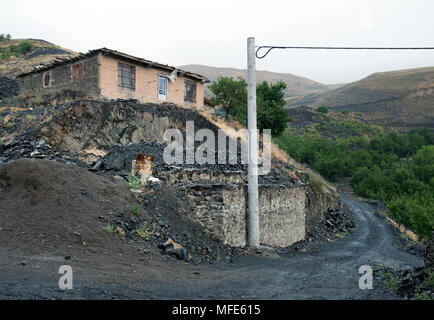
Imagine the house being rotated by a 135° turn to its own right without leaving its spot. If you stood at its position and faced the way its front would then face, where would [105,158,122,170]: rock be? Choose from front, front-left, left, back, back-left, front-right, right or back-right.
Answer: left

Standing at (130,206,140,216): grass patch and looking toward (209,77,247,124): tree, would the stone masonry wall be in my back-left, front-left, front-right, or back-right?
front-right

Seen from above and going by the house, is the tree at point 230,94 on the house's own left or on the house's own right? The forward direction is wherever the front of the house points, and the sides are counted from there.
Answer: on the house's own left

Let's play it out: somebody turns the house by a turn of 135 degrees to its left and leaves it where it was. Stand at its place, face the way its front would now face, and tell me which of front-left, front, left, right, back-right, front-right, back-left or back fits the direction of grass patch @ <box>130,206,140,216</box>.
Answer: back

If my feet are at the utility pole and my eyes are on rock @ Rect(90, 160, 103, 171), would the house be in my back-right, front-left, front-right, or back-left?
front-right

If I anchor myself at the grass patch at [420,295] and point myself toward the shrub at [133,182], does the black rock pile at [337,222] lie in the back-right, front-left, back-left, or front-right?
front-right

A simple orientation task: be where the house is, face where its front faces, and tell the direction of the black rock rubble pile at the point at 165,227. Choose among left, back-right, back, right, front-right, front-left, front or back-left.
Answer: front-right

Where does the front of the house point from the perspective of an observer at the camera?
facing the viewer and to the right of the viewer

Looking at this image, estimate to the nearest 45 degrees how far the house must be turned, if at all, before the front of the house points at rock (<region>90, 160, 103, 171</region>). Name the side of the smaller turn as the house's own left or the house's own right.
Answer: approximately 45° to the house's own right

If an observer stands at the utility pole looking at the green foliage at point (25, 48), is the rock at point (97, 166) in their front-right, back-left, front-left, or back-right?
front-left

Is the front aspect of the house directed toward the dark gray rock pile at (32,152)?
no

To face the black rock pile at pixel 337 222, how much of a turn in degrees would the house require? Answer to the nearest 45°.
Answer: approximately 45° to its left
